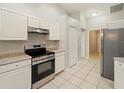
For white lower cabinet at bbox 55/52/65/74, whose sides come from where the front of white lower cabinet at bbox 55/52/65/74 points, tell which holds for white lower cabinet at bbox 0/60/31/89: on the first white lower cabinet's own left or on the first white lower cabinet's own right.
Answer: on the first white lower cabinet's own right

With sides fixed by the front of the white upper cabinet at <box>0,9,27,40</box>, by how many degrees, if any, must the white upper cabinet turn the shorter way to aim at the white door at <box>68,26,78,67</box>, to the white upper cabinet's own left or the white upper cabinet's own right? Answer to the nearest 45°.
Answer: approximately 90° to the white upper cabinet's own left

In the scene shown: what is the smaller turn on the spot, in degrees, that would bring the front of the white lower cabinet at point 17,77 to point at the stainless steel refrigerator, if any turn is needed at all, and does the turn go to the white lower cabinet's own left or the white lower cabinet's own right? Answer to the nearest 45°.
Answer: approximately 45° to the white lower cabinet's own left

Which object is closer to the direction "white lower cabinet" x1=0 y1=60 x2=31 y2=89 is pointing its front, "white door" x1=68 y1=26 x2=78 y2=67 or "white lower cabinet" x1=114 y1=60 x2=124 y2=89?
the white lower cabinet

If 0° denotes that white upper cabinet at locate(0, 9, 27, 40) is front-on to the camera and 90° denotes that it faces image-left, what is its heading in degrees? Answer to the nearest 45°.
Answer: approximately 315°

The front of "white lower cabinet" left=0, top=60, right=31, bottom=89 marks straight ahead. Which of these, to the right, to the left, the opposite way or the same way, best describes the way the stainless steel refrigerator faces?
the opposite way

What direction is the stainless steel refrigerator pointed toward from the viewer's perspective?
to the viewer's left

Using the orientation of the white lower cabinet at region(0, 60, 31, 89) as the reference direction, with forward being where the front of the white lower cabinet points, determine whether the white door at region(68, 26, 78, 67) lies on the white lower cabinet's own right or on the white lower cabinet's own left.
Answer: on the white lower cabinet's own left

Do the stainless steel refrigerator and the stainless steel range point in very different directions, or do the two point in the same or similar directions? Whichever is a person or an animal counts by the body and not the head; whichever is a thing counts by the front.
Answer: very different directions

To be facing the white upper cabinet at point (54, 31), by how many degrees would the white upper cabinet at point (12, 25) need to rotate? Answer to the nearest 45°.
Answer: approximately 90° to its left
